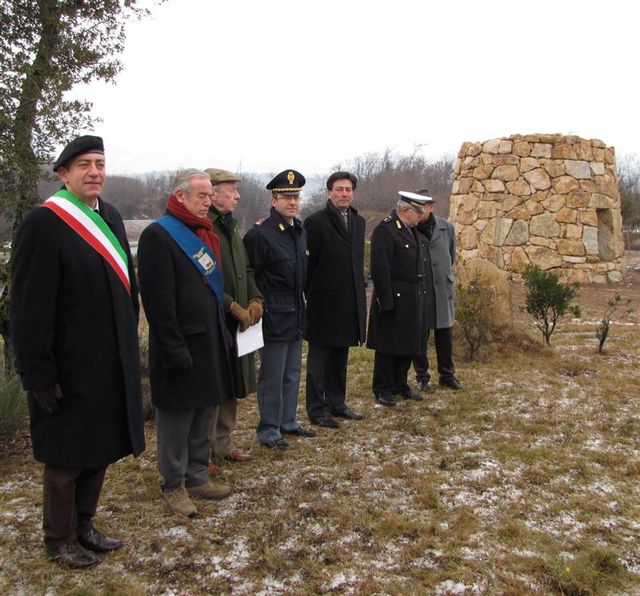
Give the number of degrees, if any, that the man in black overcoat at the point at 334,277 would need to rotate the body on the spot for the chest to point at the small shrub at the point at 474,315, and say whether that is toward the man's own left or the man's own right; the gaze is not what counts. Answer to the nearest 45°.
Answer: approximately 90° to the man's own left

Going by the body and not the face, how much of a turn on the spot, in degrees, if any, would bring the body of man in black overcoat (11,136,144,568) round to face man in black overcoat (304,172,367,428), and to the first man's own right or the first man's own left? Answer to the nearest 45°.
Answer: approximately 90° to the first man's own left

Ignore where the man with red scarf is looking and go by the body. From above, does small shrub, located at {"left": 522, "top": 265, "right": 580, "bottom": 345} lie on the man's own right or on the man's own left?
on the man's own left

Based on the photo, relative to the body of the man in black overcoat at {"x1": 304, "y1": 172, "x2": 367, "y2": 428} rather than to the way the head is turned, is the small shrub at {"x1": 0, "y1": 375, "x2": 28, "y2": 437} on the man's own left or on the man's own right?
on the man's own right

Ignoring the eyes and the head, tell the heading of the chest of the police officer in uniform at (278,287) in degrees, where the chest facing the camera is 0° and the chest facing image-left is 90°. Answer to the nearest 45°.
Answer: approximately 315°

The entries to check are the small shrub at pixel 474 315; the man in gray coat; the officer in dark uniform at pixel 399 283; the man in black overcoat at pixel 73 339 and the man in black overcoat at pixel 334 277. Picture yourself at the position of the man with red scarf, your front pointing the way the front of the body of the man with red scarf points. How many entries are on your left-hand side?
4

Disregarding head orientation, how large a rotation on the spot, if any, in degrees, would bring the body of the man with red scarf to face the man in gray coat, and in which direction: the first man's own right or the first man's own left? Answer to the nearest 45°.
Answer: approximately 90° to the first man's own left
